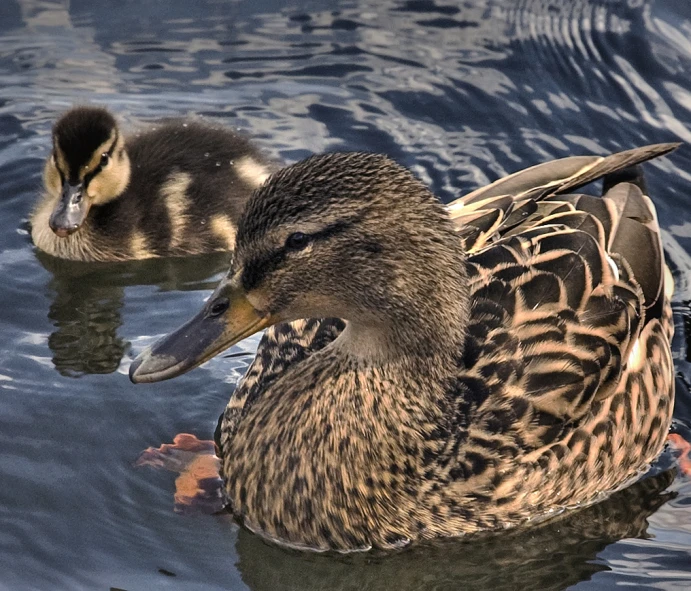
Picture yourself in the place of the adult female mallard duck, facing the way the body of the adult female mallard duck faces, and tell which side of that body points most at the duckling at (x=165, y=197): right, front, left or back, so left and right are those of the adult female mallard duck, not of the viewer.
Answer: right

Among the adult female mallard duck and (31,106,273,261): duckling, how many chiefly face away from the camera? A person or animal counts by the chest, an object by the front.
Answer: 0

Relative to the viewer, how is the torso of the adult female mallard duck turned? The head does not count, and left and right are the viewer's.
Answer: facing the viewer and to the left of the viewer

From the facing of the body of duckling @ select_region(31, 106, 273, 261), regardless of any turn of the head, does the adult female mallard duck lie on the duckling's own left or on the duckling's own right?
on the duckling's own left
